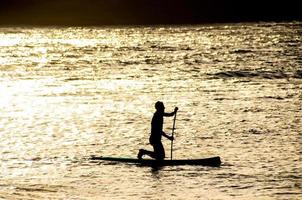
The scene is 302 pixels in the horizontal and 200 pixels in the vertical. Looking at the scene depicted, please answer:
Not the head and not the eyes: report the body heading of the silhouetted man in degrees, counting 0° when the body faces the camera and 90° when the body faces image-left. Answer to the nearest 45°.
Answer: approximately 270°
